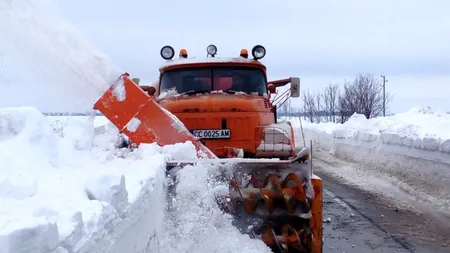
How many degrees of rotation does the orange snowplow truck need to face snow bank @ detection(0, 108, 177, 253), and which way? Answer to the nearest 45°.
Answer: approximately 45° to its right

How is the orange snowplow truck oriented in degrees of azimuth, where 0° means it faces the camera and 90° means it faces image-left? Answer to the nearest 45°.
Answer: approximately 0°

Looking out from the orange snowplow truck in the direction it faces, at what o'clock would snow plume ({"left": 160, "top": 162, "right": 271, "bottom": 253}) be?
The snow plume is roughly at 1 o'clock from the orange snowplow truck.
